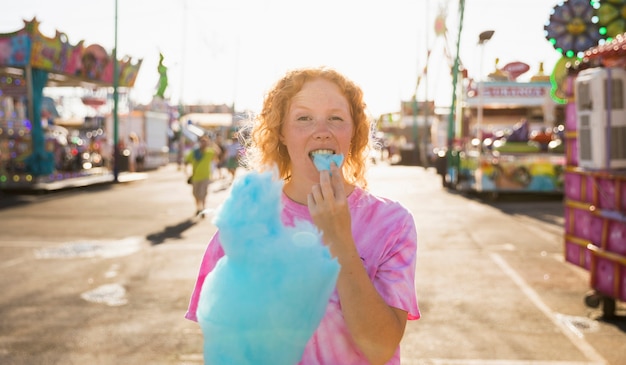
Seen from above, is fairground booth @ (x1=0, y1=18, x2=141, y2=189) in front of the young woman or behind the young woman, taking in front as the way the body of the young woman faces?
behind

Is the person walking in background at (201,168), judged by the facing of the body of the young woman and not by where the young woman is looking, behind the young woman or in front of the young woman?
behind

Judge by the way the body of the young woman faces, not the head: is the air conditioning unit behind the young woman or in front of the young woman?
behind

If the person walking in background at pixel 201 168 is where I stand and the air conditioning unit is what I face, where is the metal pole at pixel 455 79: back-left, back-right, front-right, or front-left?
back-left

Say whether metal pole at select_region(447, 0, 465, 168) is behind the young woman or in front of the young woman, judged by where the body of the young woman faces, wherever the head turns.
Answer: behind

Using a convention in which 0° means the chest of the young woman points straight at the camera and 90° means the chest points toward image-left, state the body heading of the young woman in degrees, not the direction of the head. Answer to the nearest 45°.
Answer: approximately 0°
